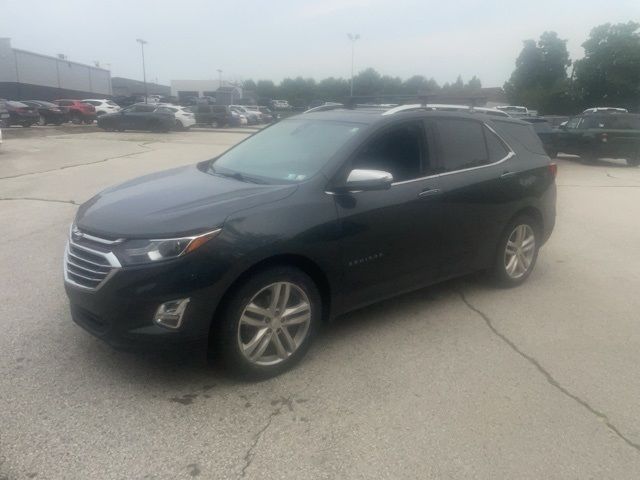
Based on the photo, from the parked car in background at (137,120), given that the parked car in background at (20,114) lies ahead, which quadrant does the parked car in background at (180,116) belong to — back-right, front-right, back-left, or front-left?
back-right

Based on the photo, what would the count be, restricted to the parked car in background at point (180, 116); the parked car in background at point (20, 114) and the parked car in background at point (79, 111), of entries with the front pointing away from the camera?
0

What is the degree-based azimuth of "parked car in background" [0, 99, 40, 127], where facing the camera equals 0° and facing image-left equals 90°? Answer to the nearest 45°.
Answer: approximately 315°

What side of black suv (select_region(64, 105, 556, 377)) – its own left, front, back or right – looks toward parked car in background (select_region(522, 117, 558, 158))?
back

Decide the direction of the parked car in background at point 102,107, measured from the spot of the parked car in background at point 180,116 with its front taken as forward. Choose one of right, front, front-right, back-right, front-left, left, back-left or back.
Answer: back

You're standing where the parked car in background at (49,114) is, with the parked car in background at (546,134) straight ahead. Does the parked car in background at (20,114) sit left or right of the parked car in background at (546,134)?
right

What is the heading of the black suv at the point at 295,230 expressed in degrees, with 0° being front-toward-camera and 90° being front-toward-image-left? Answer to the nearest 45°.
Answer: approximately 45°

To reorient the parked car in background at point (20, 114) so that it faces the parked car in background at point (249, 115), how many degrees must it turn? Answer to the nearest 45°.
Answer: approximately 90° to its left

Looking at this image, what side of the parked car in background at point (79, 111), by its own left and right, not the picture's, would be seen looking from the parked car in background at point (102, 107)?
right

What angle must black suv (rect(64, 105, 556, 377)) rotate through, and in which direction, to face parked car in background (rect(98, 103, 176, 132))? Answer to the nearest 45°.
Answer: approximately 135° to its right
